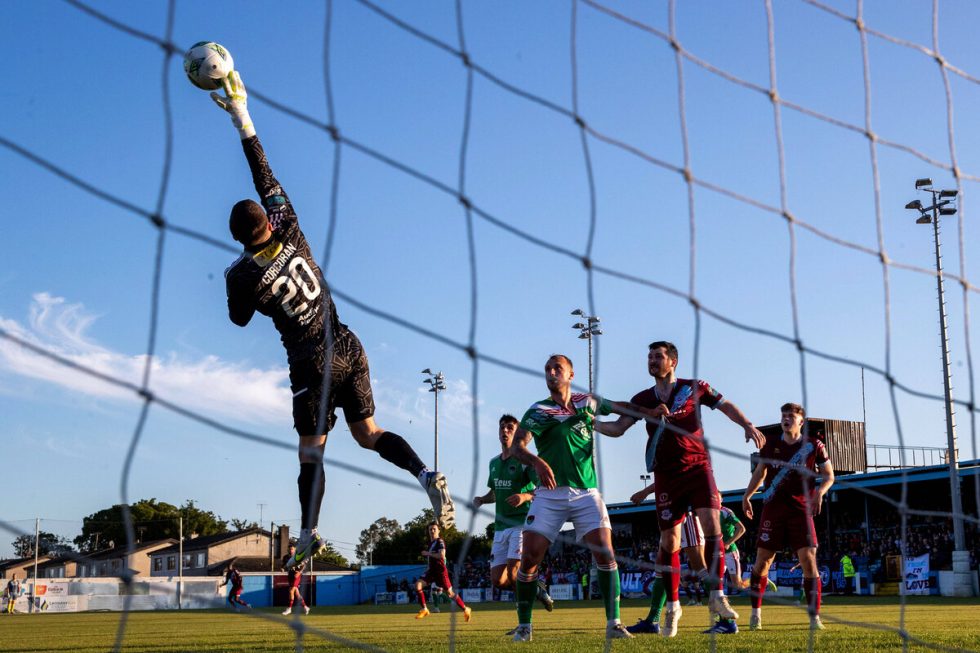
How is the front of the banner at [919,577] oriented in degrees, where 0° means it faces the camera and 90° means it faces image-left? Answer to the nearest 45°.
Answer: approximately 0°

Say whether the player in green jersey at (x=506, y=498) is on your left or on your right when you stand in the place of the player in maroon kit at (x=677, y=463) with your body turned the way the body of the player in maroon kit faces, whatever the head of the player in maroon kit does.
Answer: on your right

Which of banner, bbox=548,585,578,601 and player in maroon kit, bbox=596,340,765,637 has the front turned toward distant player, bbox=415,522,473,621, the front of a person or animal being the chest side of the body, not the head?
the banner

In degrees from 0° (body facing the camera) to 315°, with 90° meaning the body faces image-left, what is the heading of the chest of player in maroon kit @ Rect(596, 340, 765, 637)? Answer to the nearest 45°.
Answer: approximately 45°

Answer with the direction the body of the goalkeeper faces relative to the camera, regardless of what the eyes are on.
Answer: away from the camera

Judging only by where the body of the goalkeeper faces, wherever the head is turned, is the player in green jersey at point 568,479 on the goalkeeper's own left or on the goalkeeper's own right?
on the goalkeeper's own right

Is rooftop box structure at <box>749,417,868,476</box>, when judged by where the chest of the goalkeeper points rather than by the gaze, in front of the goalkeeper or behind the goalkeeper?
in front

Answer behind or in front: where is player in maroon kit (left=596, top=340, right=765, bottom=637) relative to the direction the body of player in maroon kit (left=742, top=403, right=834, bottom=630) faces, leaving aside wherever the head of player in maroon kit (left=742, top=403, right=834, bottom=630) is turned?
in front

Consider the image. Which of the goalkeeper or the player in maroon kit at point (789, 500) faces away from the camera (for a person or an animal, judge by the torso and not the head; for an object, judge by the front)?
the goalkeeper

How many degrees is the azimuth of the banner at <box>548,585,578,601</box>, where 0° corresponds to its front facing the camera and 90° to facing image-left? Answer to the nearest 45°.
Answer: approximately 0°
